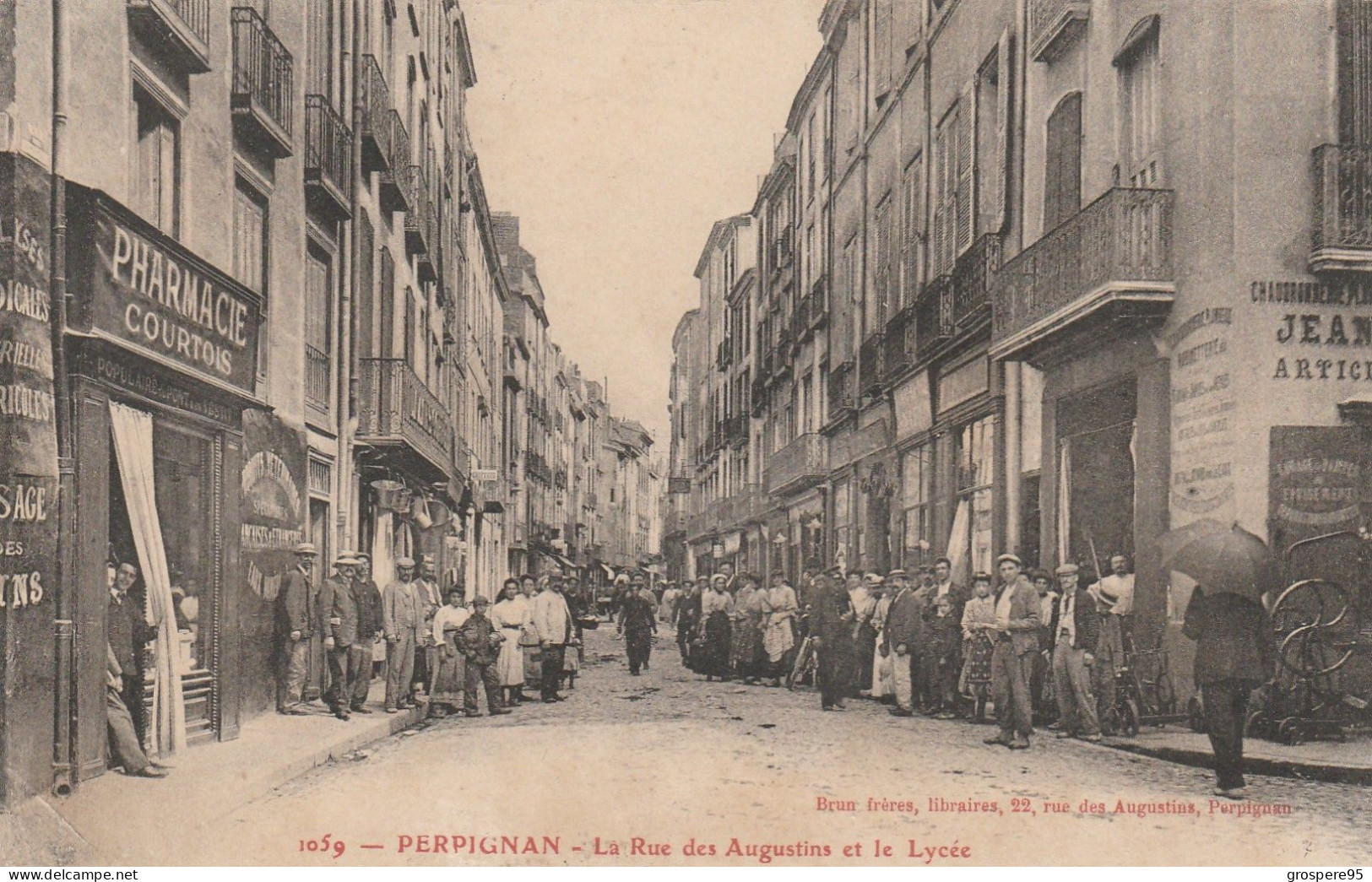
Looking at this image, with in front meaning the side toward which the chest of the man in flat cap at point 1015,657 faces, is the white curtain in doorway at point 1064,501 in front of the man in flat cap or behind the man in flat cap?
behind

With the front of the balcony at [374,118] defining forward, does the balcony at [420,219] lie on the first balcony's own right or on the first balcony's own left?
on the first balcony's own left

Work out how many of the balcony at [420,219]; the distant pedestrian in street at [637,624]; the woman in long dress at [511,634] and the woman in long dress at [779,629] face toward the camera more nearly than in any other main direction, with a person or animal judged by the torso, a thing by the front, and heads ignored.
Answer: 3

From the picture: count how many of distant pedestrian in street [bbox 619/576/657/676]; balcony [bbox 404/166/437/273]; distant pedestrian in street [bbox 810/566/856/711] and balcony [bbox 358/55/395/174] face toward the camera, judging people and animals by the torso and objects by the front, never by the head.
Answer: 2

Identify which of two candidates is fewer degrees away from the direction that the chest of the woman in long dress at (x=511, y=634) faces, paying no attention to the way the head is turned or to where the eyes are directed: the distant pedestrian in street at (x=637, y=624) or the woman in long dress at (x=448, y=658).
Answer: the woman in long dress

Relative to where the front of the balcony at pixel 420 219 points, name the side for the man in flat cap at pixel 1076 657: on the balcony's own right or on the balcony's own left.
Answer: on the balcony's own right
